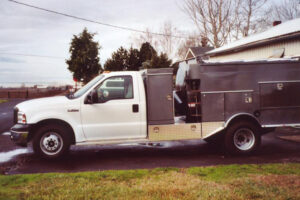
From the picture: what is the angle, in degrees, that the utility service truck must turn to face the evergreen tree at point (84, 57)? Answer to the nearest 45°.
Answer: approximately 90° to its right

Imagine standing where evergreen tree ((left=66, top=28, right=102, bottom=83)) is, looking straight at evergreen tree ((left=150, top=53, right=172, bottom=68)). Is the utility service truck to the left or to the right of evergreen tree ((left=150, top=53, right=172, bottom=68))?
right

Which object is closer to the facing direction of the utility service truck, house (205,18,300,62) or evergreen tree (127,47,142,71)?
the evergreen tree

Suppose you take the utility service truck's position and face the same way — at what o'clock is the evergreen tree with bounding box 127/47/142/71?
The evergreen tree is roughly at 3 o'clock from the utility service truck.

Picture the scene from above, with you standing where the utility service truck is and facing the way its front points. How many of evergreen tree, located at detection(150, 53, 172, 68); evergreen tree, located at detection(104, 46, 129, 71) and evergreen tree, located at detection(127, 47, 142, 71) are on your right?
3

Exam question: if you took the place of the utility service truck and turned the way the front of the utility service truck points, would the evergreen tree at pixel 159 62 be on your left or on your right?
on your right

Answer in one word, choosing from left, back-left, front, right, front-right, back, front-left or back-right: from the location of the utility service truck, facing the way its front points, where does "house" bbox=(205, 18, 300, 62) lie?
back-right

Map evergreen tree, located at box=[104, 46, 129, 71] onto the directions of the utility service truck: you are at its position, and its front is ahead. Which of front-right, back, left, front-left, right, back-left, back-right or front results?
right

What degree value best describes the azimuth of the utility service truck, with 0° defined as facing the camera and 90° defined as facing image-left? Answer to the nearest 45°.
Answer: approximately 90°
